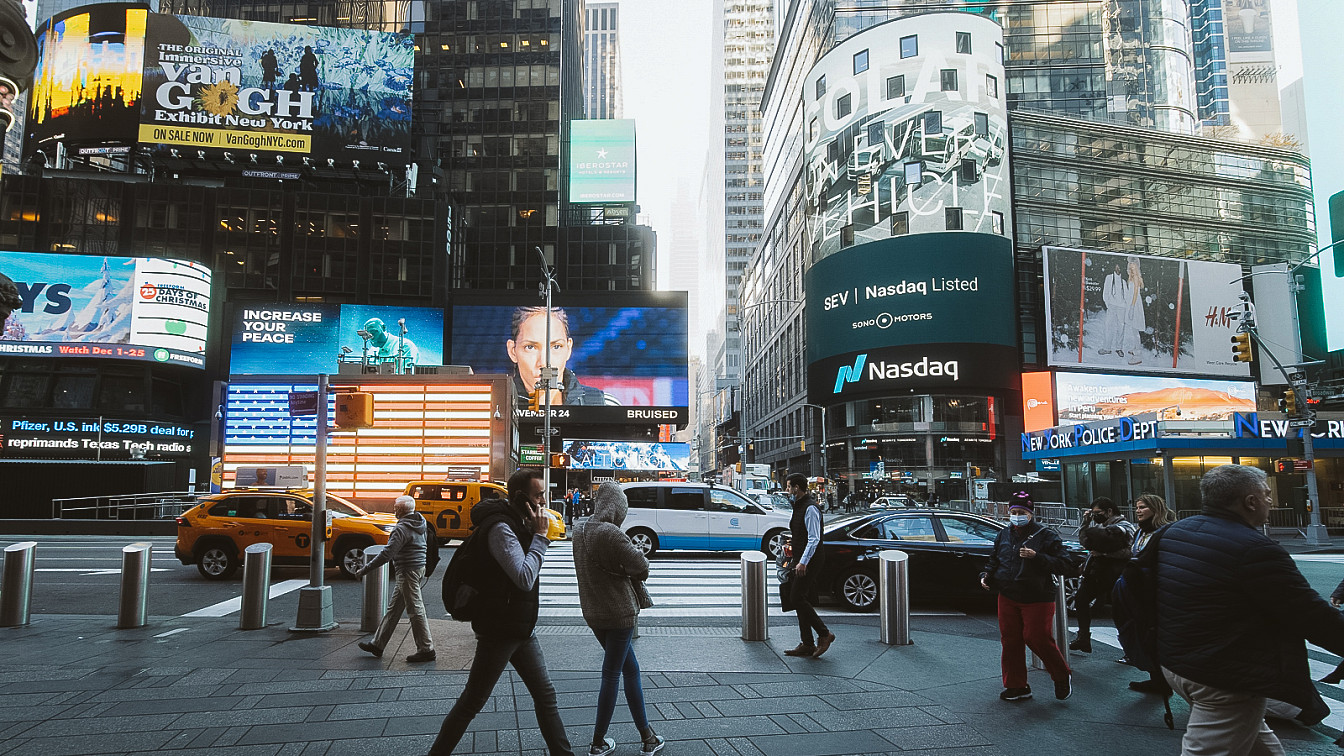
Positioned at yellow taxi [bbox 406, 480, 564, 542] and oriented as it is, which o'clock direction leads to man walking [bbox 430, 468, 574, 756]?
The man walking is roughly at 3 o'clock from the yellow taxi.

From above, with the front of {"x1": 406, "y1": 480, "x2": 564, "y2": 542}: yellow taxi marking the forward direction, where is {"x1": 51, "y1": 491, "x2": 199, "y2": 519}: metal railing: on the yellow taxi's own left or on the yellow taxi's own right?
on the yellow taxi's own left

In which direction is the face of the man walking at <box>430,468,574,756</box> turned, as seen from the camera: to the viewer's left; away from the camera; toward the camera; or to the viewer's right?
to the viewer's right

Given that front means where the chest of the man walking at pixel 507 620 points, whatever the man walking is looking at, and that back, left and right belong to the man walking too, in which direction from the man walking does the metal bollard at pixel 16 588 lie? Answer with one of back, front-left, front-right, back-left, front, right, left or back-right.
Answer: back-left

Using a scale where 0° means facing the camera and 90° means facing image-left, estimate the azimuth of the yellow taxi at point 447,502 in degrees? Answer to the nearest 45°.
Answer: approximately 270°

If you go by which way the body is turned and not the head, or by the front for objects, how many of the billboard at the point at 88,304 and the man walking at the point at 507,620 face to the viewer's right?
1

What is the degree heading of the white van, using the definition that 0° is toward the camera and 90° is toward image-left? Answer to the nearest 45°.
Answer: approximately 270°

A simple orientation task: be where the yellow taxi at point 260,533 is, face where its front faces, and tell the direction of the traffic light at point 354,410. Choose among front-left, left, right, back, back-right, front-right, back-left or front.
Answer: right

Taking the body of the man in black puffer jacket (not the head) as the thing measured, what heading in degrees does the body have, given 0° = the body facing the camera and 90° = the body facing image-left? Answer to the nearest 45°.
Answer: approximately 225°

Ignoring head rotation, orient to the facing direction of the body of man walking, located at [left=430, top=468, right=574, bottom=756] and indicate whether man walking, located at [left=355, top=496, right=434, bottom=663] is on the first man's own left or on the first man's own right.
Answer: on the first man's own left

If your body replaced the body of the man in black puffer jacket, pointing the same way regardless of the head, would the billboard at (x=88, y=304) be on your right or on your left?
on your left

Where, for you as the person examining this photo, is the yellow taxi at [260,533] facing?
facing to the right of the viewer

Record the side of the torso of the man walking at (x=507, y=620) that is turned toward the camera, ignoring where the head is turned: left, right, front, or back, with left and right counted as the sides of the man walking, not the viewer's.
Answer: right
